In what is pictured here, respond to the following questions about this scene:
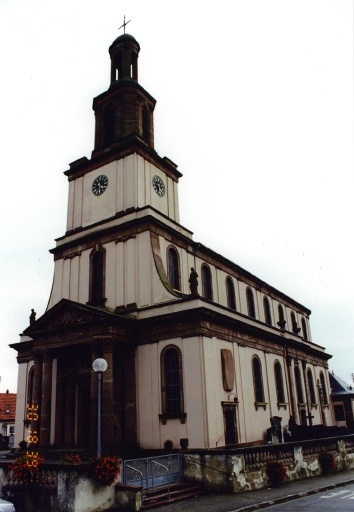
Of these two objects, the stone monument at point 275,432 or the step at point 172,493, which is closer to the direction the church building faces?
the step

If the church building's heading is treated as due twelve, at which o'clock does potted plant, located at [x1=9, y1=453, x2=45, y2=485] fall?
The potted plant is roughly at 11 o'clock from the church building.

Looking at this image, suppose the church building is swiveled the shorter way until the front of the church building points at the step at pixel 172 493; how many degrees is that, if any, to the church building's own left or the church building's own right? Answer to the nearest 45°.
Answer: approximately 45° to the church building's own left

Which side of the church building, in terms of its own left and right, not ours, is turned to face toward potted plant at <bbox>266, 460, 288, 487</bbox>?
left

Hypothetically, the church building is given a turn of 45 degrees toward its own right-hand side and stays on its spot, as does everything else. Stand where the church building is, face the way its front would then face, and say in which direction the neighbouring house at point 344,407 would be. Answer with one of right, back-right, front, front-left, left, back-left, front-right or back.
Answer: back-right

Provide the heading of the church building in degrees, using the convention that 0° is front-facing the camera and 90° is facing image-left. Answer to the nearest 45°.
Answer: approximately 45°

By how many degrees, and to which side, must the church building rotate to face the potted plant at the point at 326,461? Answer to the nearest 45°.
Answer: approximately 90° to its left

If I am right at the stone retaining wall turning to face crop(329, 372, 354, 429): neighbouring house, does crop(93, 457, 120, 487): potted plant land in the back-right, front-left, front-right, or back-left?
back-left

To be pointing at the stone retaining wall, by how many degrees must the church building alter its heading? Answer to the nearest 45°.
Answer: approximately 90° to its left
